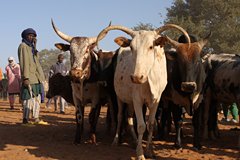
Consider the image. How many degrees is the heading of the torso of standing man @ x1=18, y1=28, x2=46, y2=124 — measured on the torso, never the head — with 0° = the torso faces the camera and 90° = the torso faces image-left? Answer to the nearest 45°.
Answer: approximately 315°

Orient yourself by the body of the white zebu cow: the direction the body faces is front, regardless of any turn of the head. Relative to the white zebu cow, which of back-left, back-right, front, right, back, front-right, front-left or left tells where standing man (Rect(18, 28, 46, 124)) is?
back-right

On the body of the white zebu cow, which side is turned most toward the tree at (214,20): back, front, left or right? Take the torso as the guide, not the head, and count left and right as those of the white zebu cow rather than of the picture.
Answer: back

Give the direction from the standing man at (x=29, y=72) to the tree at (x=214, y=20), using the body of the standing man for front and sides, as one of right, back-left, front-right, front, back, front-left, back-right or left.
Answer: left

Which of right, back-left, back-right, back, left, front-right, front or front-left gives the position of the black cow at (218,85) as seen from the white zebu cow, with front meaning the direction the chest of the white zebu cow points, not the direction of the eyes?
back-left

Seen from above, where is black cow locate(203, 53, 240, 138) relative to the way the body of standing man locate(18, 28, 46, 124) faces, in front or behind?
in front
